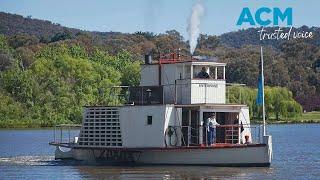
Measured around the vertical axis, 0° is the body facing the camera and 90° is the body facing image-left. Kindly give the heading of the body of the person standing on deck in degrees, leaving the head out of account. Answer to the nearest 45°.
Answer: approximately 315°

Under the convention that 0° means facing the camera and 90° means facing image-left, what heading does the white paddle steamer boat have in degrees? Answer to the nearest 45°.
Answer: approximately 270°
